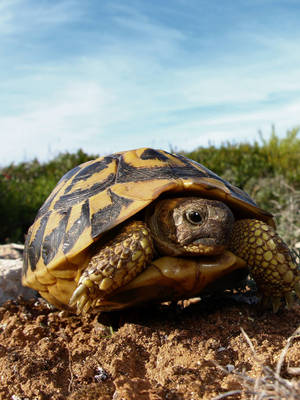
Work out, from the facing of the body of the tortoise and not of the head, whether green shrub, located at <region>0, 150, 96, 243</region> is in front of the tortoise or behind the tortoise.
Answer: behind

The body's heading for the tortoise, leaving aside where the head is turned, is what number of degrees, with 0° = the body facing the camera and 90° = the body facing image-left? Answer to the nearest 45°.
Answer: approximately 315°
